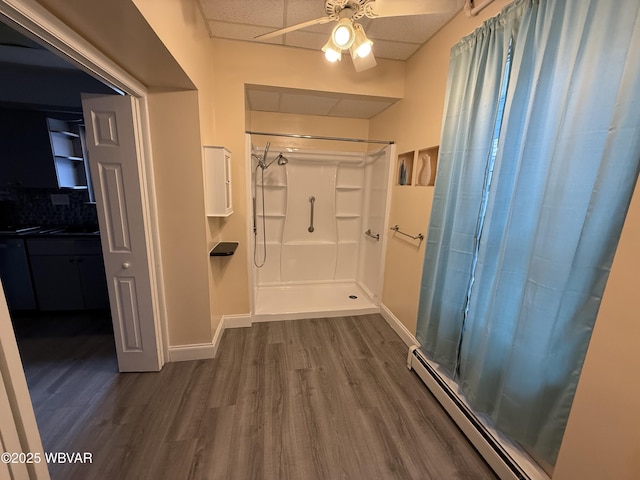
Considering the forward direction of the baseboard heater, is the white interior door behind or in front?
in front

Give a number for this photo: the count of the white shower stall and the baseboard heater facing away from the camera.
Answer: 0

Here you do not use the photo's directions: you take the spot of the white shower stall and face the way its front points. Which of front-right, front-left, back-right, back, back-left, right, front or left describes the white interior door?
front-right

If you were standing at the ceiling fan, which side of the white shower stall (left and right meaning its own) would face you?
front

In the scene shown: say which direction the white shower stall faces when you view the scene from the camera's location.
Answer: facing the viewer

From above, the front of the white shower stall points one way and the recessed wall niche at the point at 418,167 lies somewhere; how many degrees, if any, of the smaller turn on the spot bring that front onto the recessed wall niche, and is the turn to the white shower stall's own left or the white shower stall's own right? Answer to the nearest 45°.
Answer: approximately 45° to the white shower stall's own left

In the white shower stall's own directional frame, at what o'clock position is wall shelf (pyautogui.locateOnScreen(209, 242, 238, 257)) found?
The wall shelf is roughly at 1 o'clock from the white shower stall.

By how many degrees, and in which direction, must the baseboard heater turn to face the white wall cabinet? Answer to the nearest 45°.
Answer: approximately 45° to its right

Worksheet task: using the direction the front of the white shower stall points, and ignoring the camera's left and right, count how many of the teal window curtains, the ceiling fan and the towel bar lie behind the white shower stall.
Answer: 0

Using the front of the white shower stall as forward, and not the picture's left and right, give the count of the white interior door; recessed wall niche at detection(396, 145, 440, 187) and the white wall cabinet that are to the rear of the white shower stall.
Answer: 0

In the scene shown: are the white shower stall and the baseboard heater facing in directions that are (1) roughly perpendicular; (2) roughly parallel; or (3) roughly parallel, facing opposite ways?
roughly perpendicular

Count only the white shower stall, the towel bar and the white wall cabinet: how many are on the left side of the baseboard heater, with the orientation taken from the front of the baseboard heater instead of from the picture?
0

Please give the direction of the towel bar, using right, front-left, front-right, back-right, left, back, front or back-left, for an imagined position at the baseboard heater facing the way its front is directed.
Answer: right

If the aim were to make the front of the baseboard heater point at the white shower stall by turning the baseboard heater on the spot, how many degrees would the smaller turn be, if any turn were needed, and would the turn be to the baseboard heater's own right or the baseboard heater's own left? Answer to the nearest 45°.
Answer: approximately 90° to the baseboard heater's own right
